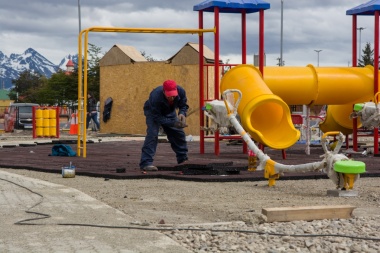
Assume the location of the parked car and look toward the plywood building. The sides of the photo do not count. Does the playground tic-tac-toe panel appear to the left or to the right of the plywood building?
right

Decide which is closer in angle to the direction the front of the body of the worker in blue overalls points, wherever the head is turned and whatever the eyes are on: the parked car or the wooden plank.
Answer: the wooden plank

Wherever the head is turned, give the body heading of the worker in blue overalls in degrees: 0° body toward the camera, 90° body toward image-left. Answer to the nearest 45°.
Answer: approximately 315°

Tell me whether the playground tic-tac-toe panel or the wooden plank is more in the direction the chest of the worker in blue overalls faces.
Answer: the wooden plank

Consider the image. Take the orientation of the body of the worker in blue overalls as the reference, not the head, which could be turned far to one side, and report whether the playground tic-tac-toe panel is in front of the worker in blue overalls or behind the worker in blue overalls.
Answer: behind

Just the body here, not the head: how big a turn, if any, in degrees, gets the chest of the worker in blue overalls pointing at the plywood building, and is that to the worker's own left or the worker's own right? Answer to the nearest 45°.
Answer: approximately 135° to the worker's own left

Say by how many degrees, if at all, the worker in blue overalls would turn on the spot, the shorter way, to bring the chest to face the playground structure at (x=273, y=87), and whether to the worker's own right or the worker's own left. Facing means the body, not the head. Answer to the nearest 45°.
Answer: approximately 90° to the worker's own left
